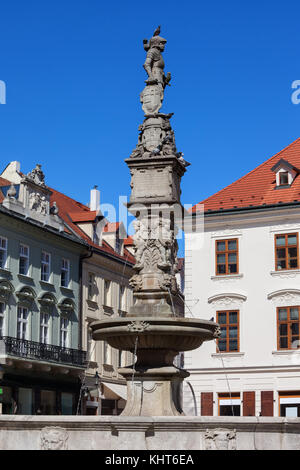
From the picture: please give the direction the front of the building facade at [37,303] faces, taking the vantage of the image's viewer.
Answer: facing the viewer and to the right of the viewer

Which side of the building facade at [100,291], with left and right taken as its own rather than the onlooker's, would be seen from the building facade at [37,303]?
right

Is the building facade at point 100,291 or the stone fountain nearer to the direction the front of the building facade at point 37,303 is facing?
the stone fountain

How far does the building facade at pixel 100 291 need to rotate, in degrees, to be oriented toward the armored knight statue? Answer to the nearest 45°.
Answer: approximately 45° to its right

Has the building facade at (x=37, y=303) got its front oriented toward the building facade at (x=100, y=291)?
no

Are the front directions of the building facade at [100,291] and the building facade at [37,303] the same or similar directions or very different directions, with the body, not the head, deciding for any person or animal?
same or similar directions

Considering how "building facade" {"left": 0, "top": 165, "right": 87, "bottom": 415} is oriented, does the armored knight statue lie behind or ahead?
ahead

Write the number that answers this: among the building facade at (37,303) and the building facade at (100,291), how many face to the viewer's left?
0

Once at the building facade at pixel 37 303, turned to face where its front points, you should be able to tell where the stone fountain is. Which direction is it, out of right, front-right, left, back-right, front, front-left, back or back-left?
front-right

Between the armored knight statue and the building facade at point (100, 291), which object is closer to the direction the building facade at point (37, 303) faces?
the armored knight statue
